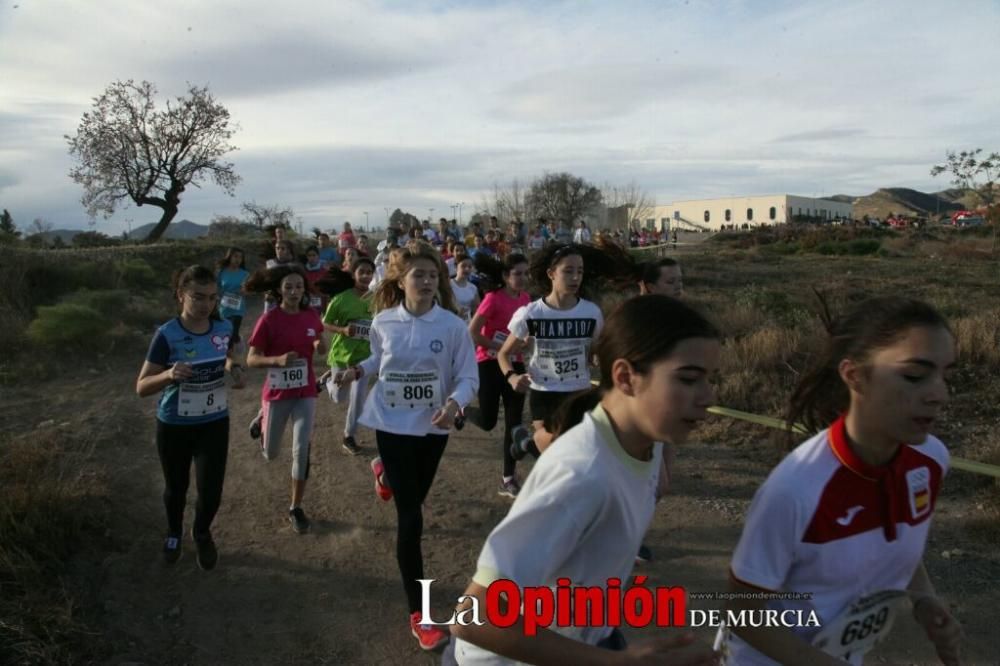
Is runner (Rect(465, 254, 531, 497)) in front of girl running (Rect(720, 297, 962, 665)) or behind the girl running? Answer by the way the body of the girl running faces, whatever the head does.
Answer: behind

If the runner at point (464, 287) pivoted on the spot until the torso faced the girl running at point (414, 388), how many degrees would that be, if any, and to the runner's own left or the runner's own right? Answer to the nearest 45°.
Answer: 0° — they already face them

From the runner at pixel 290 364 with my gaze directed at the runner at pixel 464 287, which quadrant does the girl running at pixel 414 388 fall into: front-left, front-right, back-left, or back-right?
back-right

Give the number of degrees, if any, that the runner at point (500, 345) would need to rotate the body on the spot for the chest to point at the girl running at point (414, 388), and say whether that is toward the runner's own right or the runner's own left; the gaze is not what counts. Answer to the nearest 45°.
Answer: approximately 45° to the runner's own right

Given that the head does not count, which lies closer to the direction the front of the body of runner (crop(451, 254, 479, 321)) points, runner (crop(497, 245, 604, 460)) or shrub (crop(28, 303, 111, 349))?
the runner

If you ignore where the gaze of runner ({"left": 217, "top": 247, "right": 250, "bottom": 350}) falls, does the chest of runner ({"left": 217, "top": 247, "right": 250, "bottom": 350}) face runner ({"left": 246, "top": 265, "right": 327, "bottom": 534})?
yes

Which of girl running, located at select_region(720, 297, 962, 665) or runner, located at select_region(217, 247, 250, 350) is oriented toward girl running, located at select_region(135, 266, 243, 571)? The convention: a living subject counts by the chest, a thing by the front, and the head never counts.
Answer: the runner

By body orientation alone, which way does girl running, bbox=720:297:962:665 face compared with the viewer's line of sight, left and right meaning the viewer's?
facing the viewer and to the right of the viewer

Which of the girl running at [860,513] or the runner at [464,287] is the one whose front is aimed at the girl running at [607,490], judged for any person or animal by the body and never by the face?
the runner

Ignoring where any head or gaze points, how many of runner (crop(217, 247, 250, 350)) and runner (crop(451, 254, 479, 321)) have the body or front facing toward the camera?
2
